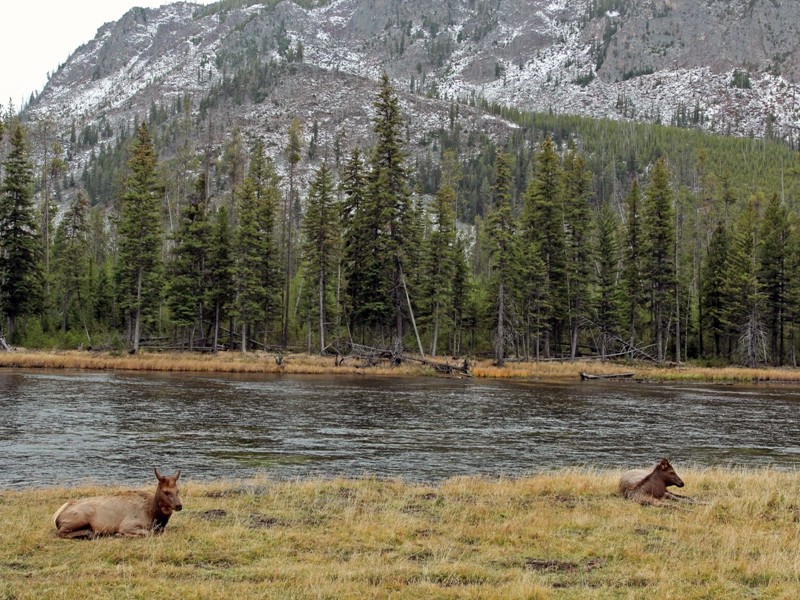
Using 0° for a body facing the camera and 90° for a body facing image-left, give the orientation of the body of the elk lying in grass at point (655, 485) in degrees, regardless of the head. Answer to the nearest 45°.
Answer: approximately 270°

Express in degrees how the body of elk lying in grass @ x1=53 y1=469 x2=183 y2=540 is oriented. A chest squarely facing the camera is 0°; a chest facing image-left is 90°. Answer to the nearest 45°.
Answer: approximately 270°

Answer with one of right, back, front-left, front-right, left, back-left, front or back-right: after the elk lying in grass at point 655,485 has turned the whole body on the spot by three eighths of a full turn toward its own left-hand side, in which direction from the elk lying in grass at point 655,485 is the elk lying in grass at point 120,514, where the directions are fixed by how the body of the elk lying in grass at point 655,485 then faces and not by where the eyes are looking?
left
